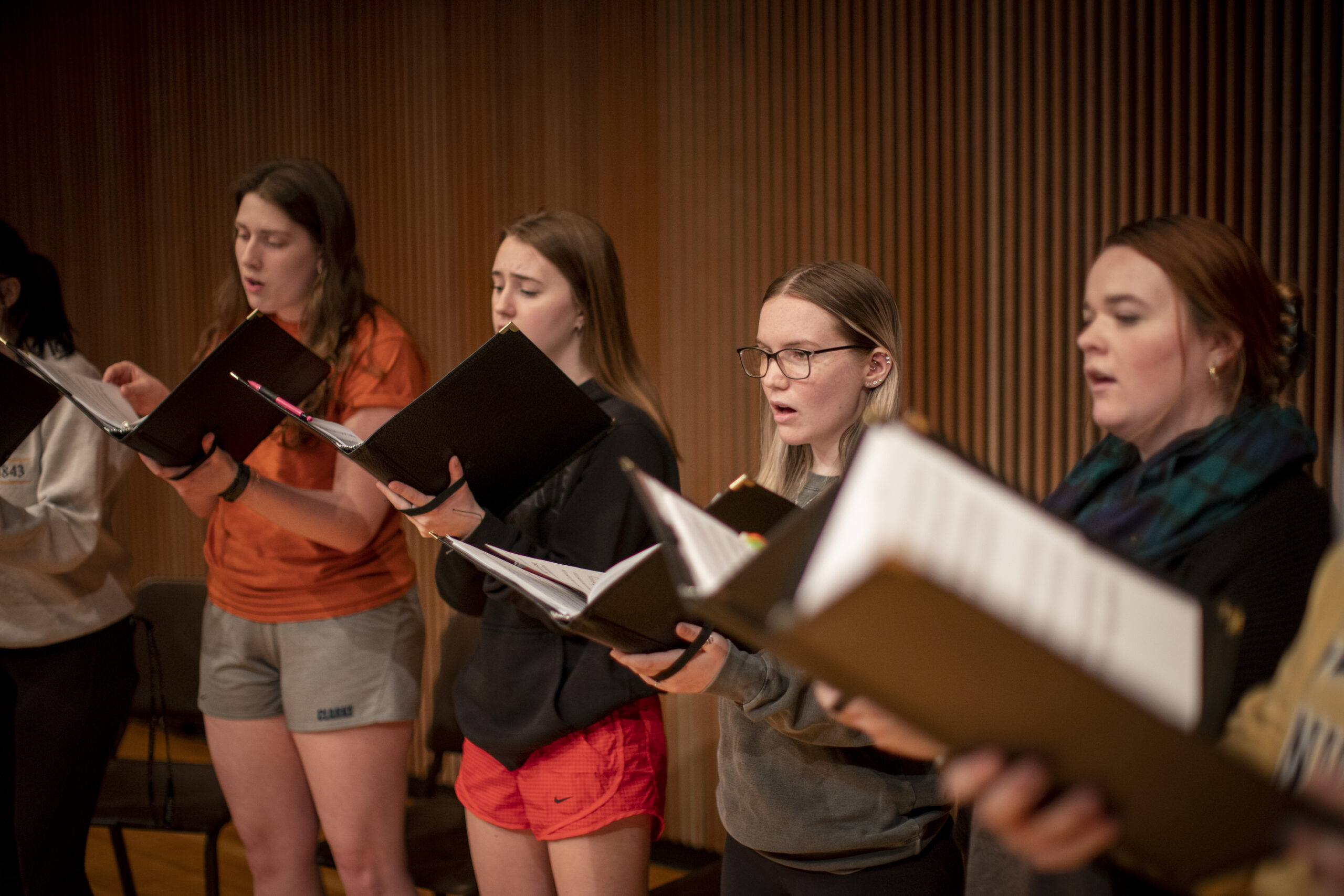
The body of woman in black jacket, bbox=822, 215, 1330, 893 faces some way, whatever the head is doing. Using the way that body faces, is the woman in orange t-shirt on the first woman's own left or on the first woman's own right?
on the first woman's own right

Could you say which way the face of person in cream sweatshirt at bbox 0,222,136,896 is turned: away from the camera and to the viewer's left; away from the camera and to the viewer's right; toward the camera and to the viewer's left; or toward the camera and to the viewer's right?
away from the camera and to the viewer's left

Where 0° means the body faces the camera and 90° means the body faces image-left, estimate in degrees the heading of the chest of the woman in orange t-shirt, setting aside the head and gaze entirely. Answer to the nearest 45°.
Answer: approximately 45°

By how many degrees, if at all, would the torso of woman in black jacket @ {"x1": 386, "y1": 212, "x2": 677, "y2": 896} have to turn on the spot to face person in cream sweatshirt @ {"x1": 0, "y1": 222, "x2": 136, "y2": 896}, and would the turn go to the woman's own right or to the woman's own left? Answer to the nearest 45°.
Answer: approximately 90° to the woman's own right

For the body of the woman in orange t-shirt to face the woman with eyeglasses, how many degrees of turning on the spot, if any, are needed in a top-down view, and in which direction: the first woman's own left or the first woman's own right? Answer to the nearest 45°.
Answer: approximately 90° to the first woman's own left

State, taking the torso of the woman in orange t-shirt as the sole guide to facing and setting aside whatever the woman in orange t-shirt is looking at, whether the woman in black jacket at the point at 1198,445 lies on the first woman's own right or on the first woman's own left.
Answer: on the first woman's own left

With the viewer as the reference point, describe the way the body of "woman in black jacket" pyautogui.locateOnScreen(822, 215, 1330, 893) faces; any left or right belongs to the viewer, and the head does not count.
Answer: facing the viewer and to the left of the viewer

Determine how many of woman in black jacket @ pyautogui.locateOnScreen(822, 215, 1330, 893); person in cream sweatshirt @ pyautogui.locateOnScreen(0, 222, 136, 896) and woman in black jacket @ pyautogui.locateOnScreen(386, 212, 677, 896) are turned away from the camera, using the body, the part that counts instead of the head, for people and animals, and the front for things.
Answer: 0

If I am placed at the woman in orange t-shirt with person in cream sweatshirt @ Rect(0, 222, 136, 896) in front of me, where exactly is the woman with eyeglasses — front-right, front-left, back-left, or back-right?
back-left

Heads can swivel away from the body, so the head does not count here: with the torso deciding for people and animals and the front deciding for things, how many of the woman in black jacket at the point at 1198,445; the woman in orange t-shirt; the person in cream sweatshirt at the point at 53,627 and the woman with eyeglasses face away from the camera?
0

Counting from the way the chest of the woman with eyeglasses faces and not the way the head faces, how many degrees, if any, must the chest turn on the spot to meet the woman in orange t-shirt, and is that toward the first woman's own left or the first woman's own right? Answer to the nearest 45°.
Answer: approximately 90° to the first woman's own right

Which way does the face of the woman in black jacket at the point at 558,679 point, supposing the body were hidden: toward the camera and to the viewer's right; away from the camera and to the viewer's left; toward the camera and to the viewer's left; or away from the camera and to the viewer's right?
toward the camera and to the viewer's left
